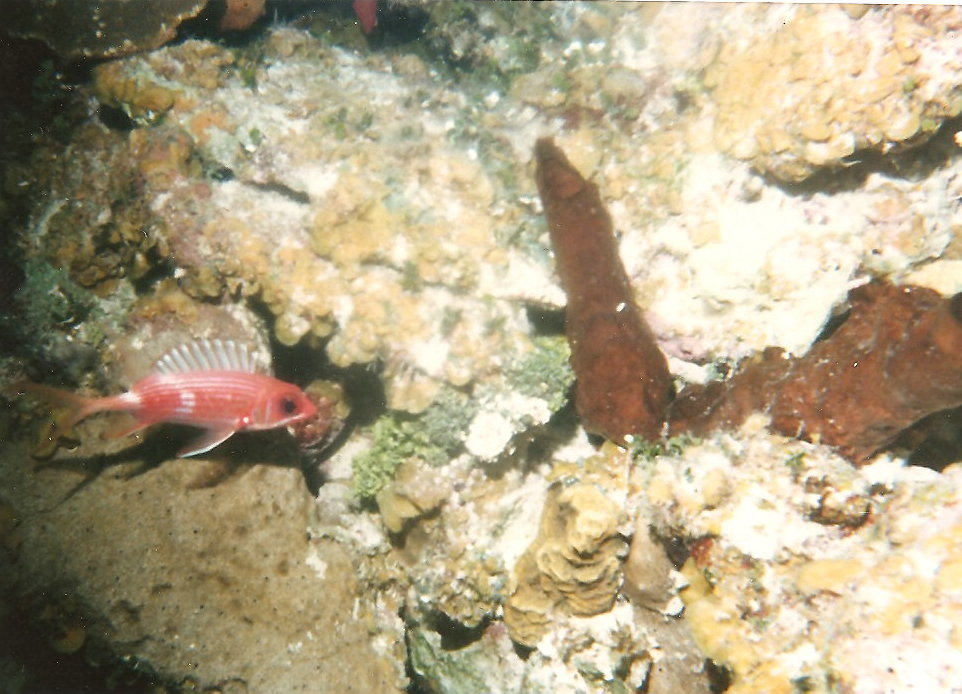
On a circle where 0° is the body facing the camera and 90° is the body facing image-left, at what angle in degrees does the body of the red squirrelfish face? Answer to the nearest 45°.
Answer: approximately 270°

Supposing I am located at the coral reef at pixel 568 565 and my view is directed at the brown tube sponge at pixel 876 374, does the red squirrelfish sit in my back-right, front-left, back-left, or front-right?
back-left

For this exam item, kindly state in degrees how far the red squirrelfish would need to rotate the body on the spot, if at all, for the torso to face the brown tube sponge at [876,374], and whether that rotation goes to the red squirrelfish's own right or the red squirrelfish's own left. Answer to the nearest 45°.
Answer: approximately 45° to the red squirrelfish's own right

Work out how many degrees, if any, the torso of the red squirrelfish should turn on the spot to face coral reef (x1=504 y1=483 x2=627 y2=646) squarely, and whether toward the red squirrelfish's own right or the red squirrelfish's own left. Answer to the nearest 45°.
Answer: approximately 45° to the red squirrelfish's own right

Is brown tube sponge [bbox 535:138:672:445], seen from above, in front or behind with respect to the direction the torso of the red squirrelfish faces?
in front

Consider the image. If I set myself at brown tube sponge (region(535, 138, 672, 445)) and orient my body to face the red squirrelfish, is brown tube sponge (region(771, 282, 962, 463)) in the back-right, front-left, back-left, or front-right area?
back-left

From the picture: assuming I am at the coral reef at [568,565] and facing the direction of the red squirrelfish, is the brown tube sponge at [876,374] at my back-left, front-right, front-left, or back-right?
back-right
